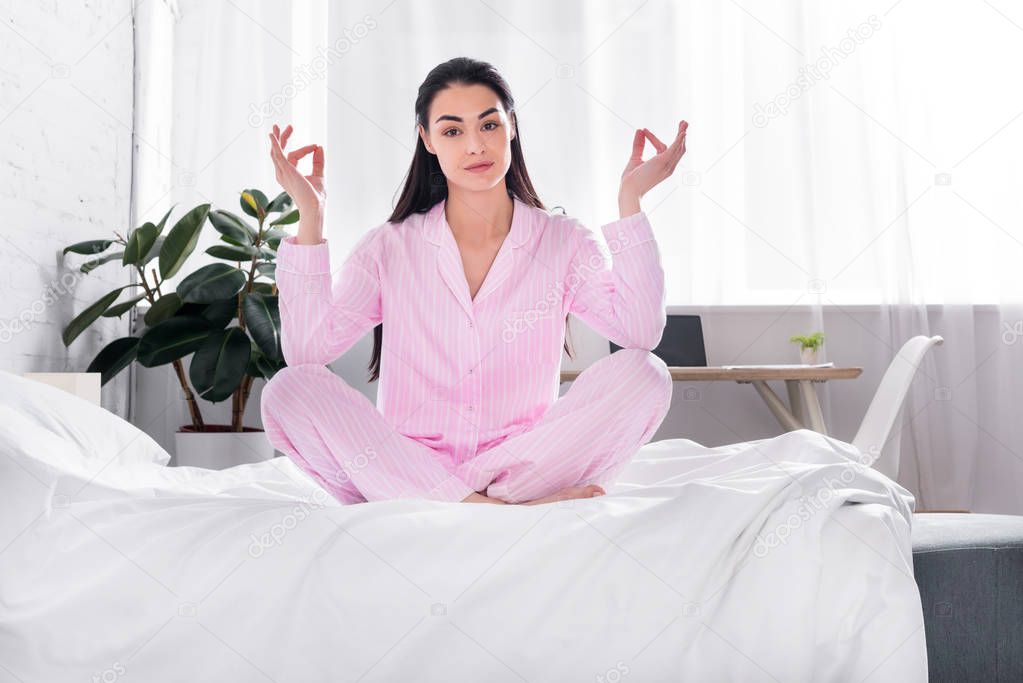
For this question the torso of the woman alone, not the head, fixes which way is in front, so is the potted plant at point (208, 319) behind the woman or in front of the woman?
behind

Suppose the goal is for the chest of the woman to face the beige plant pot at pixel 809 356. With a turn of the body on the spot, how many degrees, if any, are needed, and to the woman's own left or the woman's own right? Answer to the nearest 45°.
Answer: approximately 135° to the woman's own left

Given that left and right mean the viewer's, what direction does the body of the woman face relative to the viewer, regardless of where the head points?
facing the viewer

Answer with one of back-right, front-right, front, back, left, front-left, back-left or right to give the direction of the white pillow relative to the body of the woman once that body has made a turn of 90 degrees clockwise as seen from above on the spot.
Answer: front

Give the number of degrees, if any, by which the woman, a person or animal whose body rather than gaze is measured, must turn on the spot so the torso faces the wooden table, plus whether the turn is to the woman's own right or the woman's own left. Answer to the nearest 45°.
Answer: approximately 135° to the woman's own left

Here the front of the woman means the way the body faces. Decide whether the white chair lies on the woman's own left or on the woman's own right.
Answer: on the woman's own left

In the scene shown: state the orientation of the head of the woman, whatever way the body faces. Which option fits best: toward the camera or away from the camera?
toward the camera
